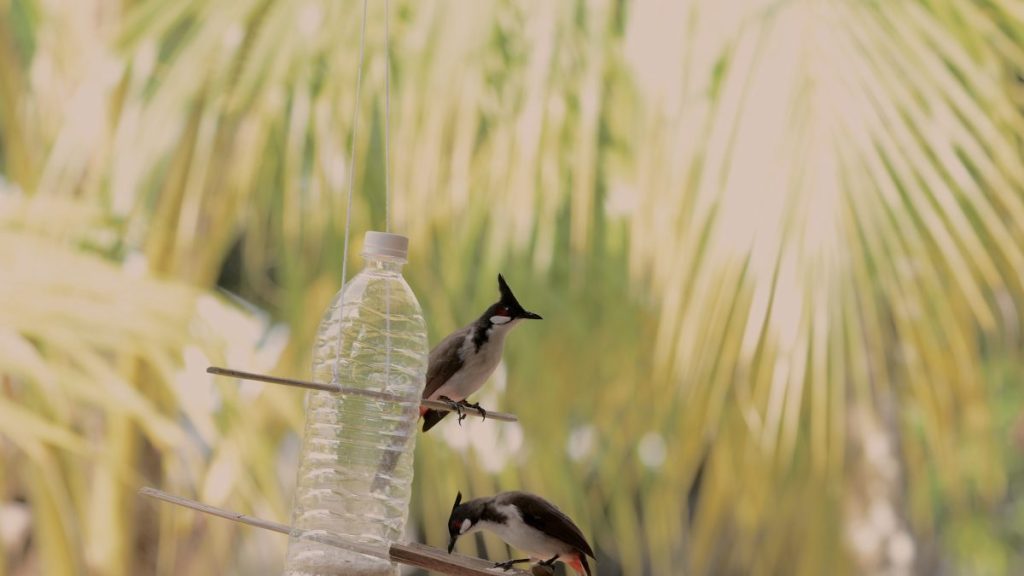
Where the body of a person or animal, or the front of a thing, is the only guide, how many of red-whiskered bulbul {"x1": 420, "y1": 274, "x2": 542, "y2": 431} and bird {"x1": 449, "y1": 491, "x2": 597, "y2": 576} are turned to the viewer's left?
1

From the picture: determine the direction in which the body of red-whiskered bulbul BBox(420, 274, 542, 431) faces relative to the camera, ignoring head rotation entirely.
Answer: to the viewer's right

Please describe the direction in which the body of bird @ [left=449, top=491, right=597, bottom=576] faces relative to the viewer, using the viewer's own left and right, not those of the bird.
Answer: facing to the left of the viewer

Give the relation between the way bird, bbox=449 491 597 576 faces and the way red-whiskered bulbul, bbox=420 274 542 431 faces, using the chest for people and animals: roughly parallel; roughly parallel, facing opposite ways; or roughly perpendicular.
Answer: roughly parallel, facing opposite ways
